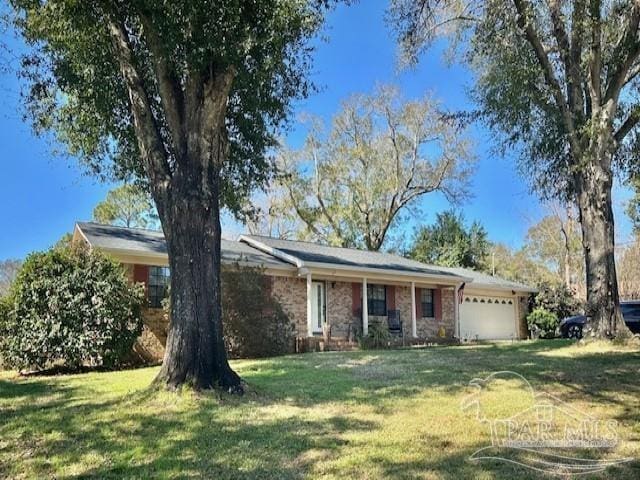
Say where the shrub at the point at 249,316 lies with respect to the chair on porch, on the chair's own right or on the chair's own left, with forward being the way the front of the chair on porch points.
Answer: on the chair's own right

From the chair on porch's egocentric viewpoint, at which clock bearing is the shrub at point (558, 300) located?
The shrub is roughly at 9 o'clock from the chair on porch.

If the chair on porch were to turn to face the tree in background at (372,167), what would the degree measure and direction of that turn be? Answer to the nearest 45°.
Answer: approximately 135° to its left

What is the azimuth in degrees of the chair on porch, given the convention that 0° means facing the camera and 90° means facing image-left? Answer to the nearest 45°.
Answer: approximately 315°

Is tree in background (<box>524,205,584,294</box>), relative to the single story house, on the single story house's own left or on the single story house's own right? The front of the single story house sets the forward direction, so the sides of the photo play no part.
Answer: on the single story house's own left

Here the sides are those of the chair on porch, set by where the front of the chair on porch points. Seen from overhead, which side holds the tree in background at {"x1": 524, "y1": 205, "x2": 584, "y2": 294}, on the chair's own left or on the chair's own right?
on the chair's own left

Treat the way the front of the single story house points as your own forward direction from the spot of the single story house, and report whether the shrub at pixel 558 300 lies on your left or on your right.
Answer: on your left

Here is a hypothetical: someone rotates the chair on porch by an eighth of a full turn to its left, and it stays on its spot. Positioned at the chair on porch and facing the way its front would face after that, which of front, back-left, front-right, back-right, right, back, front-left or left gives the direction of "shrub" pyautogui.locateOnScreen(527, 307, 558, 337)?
front-left

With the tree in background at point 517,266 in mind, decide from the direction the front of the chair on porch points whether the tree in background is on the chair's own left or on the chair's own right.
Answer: on the chair's own left

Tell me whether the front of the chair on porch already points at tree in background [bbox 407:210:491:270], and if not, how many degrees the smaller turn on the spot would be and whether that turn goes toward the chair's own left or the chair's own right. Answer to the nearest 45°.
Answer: approximately 135° to the chair's own left
